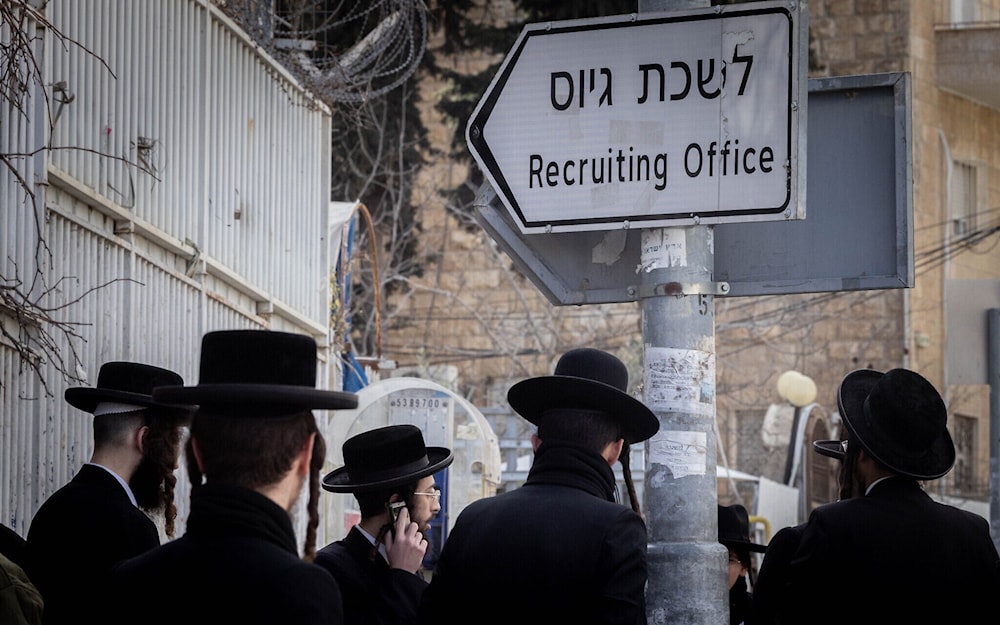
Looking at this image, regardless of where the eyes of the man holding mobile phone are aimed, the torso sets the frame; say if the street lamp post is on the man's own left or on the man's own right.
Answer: on the man's own left

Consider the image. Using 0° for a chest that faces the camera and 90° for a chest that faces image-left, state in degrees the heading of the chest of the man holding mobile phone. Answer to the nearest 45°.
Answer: approximately 270°

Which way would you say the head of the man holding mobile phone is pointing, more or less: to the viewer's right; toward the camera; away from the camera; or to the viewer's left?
to the viewer's right
